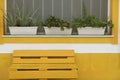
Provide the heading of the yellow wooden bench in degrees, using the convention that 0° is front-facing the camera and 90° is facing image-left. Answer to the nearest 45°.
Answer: approximately 0°

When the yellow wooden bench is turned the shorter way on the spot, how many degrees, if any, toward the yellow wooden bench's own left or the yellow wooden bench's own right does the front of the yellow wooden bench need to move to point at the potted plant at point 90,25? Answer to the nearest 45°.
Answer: approximately 90° to the yellow wooden bench's own left
